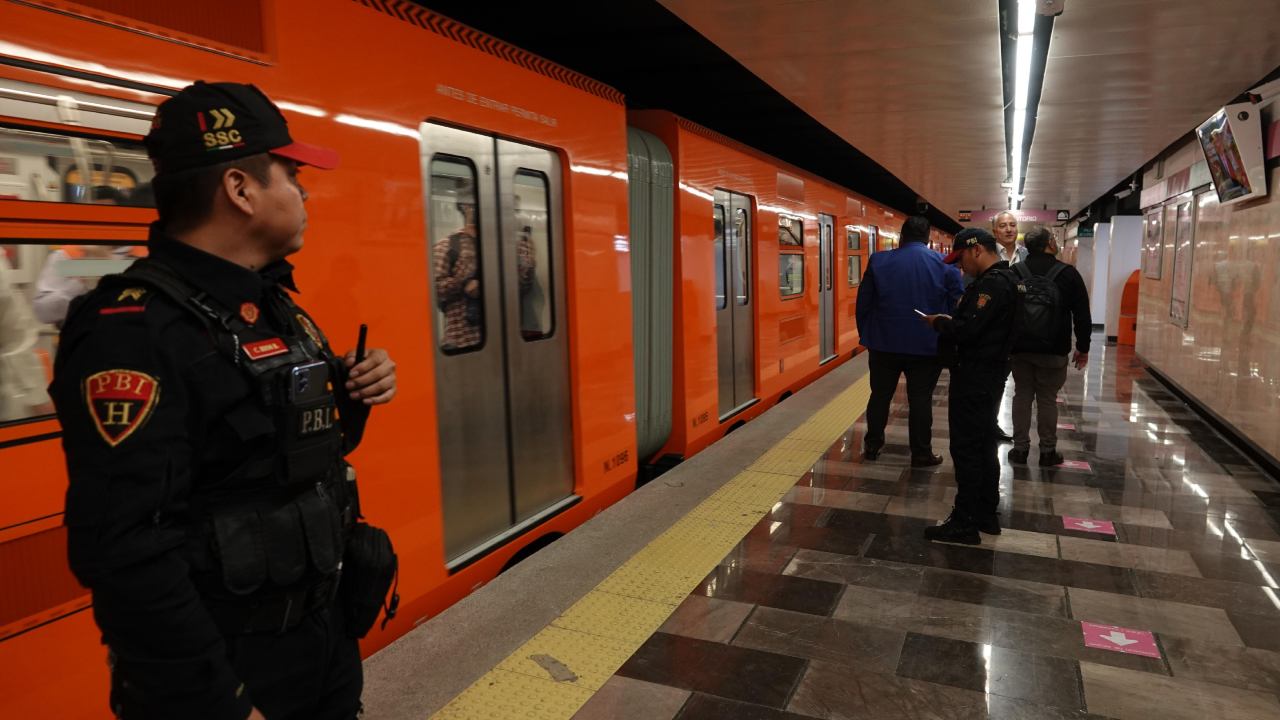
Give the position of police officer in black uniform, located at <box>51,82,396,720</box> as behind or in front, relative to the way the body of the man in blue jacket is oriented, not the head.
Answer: behind

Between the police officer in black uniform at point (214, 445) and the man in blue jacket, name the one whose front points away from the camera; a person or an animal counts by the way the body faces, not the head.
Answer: the man in blue jacket

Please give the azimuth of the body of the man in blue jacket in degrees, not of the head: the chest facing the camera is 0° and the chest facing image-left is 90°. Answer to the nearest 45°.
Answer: approximately 180°

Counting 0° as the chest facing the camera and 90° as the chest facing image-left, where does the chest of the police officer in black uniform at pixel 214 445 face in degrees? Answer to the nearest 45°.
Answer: approximately 315°

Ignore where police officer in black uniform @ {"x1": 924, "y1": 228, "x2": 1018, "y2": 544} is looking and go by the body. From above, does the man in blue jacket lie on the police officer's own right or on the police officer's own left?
on the police officer's own right

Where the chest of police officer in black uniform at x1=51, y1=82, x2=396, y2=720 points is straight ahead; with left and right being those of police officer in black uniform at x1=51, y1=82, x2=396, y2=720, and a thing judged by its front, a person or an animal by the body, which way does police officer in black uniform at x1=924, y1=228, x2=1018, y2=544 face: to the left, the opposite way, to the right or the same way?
the opposite way

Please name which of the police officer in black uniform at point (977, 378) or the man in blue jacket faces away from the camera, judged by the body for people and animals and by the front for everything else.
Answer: the man in blue jacket

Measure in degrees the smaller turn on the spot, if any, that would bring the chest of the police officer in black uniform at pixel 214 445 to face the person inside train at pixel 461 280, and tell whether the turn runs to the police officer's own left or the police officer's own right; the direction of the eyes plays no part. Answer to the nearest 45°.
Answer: approximately 90° to the police officer's own left

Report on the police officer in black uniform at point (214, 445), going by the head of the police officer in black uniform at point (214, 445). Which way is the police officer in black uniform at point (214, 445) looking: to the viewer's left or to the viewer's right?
to the viewer's right

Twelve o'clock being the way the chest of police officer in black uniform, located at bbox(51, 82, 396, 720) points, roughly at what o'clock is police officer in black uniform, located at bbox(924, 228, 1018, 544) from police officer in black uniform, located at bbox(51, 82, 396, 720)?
police officer in black uniform, located at bbox(924, 228, 1018, 544) is roughly at 10 o'clock from police officer in black uniform, located at bbox(51, 82, 396, 720).

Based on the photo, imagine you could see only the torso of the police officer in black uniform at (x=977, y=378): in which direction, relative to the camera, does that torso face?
to the viewer's left
